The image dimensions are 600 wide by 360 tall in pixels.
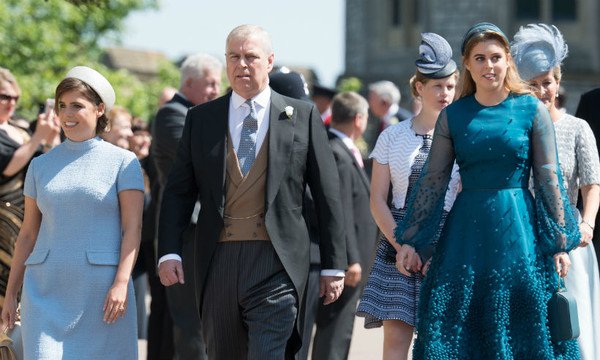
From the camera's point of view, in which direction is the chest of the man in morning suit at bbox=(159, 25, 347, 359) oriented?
toward the camera

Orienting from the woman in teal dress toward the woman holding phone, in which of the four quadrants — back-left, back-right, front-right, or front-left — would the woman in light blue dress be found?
front-left

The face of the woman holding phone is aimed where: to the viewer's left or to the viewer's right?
to the viewer's right

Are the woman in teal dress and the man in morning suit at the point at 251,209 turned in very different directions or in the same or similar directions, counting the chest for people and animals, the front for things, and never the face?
same or similar directions

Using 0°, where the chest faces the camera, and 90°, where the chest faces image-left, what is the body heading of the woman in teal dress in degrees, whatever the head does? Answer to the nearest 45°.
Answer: approximately 0°

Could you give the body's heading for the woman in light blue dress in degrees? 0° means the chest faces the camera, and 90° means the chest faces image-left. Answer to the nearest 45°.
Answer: approximately 45°

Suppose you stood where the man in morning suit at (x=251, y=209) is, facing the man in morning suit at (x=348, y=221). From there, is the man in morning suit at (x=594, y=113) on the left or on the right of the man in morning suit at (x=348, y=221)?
right

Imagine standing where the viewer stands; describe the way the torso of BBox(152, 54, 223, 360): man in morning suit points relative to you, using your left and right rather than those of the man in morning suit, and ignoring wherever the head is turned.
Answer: facing to the right of the viewer
